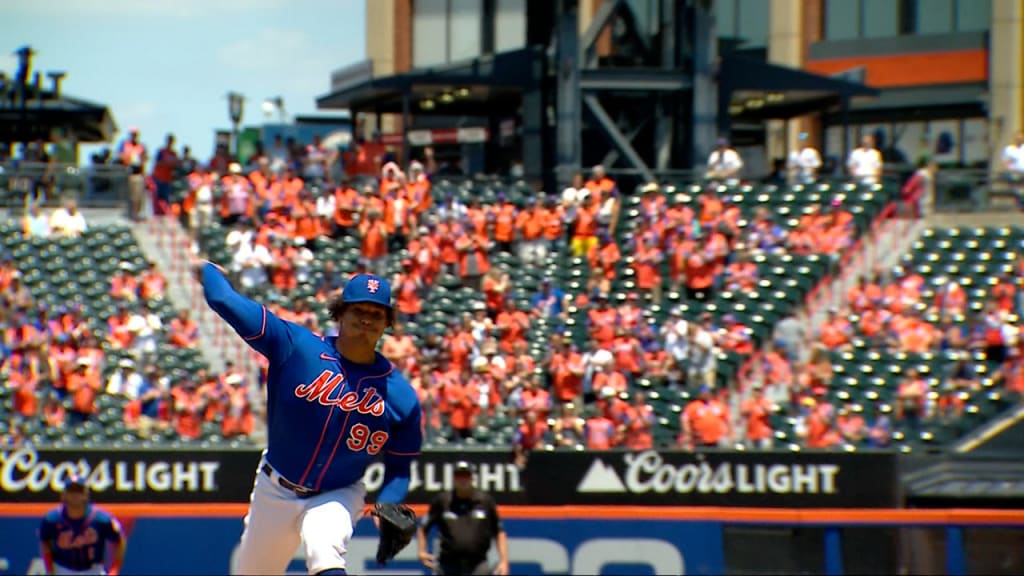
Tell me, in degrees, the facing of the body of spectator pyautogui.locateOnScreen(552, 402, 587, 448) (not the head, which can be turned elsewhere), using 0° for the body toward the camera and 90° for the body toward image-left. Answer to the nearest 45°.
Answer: approximately 0°

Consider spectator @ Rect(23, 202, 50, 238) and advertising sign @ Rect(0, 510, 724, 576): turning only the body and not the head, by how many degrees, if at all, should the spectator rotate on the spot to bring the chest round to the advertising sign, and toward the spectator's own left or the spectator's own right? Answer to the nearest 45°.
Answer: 0° — they already face it

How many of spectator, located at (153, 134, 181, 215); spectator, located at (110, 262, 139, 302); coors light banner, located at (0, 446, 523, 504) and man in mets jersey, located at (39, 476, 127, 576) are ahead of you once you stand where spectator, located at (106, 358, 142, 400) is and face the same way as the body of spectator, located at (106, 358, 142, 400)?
2

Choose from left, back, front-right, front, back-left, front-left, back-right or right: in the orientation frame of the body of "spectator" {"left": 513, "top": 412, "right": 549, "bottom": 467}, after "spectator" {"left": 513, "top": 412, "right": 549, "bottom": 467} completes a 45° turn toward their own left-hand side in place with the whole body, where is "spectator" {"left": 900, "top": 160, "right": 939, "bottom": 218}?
back-left

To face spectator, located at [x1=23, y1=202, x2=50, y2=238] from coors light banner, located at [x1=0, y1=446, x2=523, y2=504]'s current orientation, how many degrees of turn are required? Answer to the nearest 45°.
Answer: approximately 180°

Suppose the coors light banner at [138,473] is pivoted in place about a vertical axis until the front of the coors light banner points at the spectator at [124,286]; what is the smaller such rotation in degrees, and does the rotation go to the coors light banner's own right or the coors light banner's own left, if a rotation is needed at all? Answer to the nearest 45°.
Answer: approximately 180°

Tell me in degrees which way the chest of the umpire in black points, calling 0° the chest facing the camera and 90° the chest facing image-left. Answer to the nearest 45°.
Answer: approximately 0°

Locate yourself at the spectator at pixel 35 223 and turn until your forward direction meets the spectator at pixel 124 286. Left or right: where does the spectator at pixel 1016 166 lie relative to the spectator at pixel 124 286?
left

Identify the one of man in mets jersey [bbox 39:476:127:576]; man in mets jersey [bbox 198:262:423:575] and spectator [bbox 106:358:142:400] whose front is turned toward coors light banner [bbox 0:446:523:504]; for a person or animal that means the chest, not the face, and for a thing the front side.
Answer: the spectator
